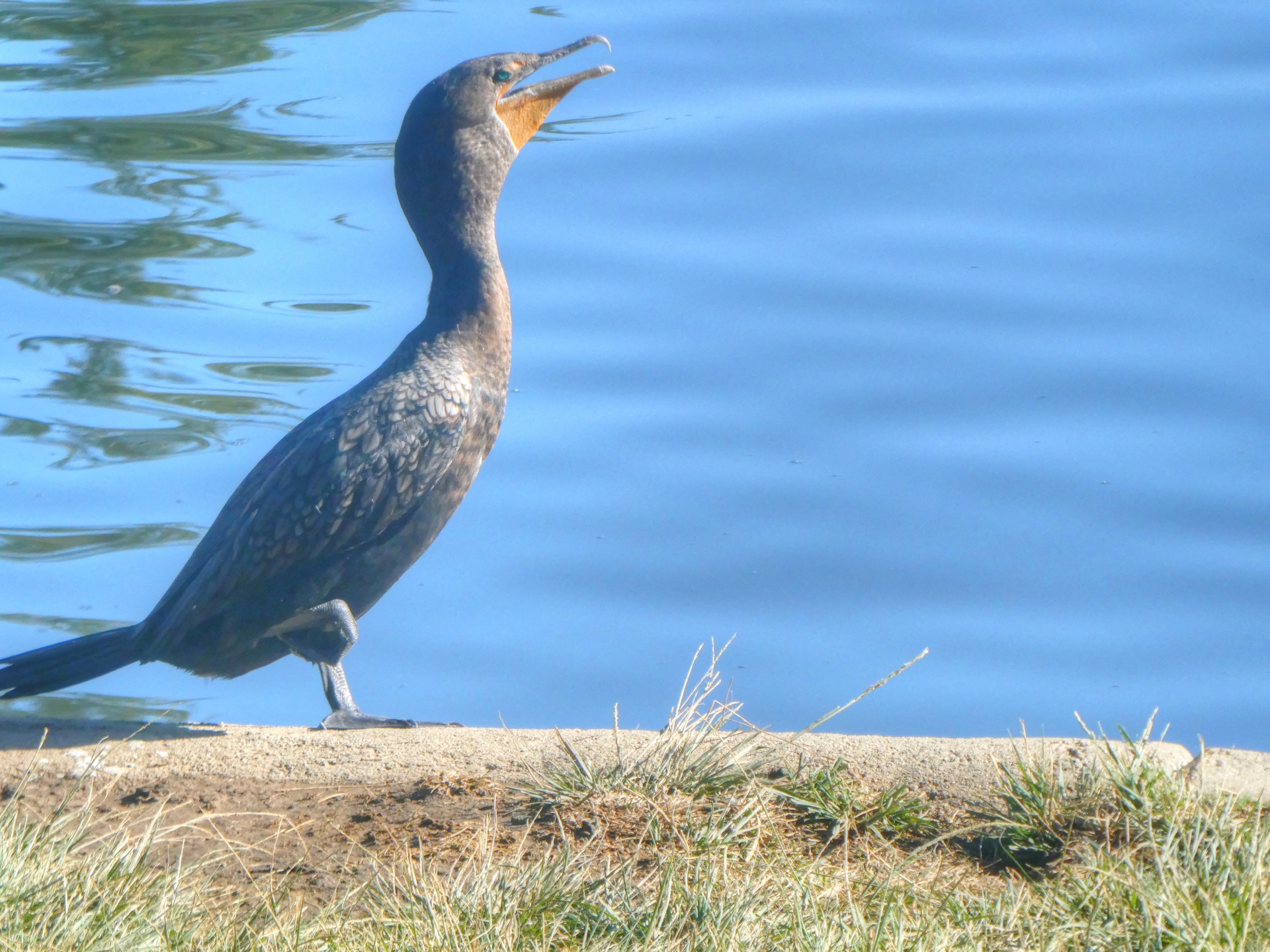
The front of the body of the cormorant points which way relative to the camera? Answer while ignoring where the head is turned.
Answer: to the viewer's right
